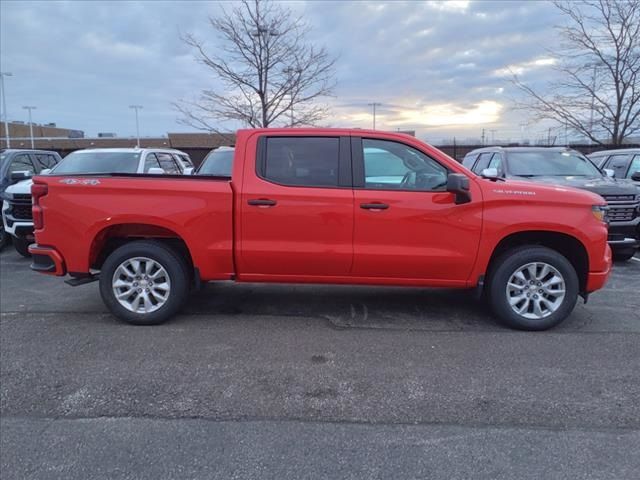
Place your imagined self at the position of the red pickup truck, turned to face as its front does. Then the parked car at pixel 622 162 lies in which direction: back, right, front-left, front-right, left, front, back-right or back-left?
front-left

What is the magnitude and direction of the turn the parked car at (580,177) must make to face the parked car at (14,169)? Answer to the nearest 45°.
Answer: approximately 135° to its right

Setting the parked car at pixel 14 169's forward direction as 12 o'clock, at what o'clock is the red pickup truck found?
The red pickup truck is roughly at 10 o'clock from the parked car.

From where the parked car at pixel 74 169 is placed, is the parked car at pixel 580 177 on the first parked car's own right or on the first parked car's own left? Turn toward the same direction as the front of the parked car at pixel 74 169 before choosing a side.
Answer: on the first parked car's own left

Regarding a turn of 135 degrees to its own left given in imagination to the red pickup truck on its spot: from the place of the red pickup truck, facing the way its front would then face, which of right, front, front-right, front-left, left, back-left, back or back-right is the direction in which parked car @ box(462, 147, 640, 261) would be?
right

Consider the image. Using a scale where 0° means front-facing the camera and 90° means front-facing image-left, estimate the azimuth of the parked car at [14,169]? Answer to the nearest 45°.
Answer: approximately 45°

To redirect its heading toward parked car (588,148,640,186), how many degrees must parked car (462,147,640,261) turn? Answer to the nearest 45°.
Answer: approximately 135° to its left

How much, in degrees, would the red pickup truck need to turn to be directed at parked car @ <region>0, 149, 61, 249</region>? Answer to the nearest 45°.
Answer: approximately 135° to its left

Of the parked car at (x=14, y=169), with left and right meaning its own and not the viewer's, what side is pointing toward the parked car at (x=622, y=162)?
left

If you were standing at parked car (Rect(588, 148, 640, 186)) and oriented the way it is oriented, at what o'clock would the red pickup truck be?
The red pickup truck is roughly at 2 o'clock from the parked car.

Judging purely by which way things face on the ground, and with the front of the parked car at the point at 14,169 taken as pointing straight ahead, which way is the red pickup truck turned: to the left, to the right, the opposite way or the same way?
to the left

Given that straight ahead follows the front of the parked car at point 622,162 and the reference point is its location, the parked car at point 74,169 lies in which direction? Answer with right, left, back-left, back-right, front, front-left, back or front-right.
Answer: right

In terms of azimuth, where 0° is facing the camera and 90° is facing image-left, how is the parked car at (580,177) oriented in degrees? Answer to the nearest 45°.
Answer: approximately 315°

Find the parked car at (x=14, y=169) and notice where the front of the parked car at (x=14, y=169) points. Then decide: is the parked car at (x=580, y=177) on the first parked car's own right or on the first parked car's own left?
on the first parked car's own left

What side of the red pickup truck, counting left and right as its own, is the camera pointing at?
right

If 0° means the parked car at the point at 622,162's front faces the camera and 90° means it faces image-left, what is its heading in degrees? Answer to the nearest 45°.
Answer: approximately 315°

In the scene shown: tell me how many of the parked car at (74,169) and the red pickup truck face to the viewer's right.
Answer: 1
